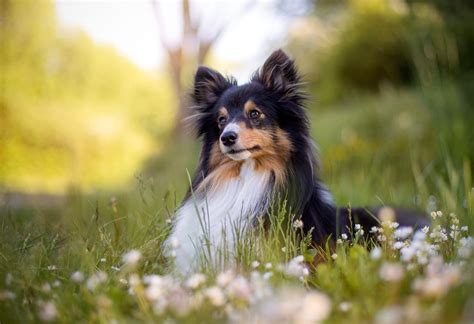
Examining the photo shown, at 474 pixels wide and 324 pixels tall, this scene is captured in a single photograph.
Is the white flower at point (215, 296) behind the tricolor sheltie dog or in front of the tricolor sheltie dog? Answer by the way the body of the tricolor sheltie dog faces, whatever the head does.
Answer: in front

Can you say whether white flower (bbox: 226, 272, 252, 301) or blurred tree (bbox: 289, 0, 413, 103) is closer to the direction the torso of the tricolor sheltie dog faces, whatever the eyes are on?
the white flower

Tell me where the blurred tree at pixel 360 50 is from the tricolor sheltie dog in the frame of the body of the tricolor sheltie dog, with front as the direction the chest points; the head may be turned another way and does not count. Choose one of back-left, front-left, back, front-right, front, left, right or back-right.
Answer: back-right

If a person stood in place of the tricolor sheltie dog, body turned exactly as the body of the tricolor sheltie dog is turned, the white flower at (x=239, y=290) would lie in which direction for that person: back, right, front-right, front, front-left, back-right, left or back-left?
front-left

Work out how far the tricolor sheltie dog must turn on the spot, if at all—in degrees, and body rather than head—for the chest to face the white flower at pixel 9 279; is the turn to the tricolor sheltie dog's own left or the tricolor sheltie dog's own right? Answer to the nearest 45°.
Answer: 0° — it already faces it

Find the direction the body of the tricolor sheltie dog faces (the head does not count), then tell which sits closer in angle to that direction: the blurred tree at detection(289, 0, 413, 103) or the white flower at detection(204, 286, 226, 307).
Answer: the white flower

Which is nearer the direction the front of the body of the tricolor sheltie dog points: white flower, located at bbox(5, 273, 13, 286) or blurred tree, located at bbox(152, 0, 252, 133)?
the white flower

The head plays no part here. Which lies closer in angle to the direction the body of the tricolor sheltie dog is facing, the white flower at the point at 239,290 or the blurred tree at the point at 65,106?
the white flower

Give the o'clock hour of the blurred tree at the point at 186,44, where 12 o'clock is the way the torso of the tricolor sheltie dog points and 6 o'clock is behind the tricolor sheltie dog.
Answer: The blurred tree is roughly at 4 o'clock from the tricolor sheltie dog.

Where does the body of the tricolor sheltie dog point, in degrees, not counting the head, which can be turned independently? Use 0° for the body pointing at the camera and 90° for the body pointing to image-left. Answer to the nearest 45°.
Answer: approximately 45°
